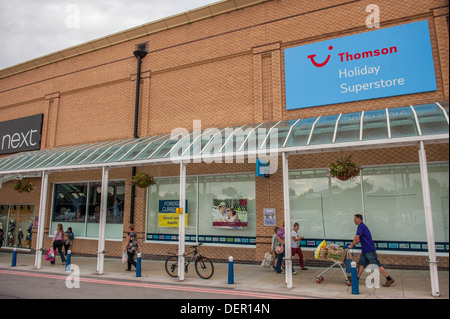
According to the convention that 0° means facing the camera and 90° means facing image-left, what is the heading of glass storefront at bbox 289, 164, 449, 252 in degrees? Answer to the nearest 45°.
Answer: approximately 0°

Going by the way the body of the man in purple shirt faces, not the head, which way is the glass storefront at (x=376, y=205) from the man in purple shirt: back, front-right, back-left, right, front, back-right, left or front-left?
right

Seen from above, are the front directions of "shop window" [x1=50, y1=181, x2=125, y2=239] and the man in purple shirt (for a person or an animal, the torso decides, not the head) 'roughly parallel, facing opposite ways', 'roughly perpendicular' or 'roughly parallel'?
roughly perpendicular

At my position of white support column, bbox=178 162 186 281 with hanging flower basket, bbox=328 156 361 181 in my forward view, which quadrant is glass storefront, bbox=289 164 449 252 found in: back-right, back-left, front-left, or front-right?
front-left

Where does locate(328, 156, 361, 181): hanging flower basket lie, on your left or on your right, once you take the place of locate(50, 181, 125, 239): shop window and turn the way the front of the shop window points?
on your left

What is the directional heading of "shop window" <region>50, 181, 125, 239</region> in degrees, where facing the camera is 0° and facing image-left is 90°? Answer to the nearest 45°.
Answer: approximately 45°

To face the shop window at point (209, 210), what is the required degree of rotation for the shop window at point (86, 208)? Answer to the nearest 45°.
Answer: approximately 90° to its left

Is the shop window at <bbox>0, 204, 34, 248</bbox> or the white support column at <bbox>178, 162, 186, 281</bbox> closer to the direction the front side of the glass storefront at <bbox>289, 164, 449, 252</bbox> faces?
the white support column

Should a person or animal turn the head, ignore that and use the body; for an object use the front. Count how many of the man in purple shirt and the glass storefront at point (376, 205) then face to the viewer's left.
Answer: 1

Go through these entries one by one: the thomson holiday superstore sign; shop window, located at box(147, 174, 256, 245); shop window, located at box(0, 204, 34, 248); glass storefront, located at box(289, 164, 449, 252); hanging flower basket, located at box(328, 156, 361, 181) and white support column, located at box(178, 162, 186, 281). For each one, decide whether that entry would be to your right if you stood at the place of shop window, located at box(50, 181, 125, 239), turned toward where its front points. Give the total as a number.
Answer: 1

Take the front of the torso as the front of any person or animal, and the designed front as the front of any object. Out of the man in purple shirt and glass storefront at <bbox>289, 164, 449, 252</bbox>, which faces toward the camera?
the glass storefront

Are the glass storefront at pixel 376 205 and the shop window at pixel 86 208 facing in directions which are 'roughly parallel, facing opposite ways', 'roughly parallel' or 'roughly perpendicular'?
roughly parallel

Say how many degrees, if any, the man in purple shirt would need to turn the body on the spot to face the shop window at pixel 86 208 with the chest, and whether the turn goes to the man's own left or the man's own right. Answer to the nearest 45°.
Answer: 0° — they already face it

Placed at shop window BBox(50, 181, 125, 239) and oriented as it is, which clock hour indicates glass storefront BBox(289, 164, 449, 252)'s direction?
The glass storefront is roughly at 9 o'clock from the shop window.

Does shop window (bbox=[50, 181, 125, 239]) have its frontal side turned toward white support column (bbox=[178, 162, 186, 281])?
no

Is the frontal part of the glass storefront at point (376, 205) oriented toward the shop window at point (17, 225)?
no
